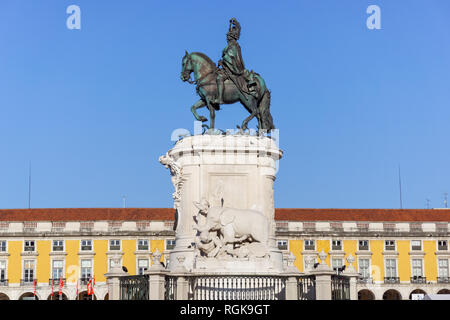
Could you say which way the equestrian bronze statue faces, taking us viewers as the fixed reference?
facing to the left of the viewer
